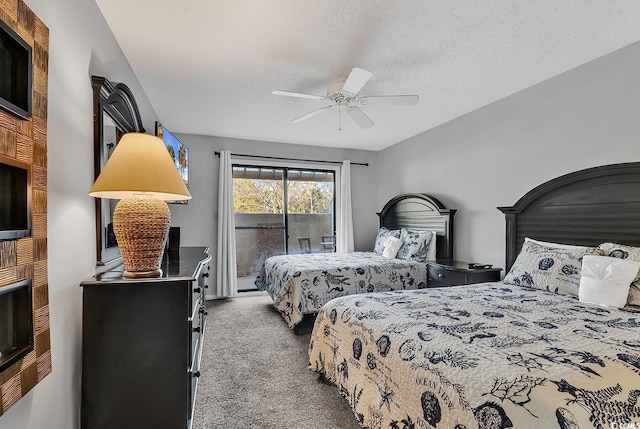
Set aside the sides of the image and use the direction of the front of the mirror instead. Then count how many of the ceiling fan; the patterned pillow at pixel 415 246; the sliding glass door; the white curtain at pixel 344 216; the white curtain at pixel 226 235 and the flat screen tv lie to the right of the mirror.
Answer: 0

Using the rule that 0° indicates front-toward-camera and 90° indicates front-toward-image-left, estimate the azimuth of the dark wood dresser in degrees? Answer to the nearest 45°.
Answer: approximately 270°

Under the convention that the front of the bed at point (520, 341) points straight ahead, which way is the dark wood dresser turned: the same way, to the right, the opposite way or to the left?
the opposite way

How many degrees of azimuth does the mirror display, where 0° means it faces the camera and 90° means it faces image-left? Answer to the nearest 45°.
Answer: approximately 315°

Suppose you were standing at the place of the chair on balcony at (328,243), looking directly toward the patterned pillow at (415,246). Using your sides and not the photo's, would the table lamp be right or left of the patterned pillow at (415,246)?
right

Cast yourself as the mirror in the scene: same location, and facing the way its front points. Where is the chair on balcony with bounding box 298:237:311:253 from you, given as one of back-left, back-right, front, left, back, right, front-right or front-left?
left

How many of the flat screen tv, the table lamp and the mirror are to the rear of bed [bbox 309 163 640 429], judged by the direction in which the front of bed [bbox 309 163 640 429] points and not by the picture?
0

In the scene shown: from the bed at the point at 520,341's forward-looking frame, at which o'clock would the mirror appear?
The mirror is roughly at 1 o'clock from the bed.

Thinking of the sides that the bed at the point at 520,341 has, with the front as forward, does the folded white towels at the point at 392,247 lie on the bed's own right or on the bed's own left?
on the bed's own right

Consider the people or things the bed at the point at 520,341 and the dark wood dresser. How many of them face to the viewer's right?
1

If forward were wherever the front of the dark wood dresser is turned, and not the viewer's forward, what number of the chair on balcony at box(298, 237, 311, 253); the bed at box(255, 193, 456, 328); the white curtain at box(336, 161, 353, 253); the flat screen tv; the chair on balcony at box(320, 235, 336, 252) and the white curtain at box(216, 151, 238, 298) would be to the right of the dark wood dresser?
0

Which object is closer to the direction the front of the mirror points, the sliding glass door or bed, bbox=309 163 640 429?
the bed

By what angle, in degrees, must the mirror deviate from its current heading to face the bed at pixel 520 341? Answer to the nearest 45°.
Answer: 0° — it already faces it

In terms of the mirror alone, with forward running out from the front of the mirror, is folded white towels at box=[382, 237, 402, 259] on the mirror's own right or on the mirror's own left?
on the mirror's own left

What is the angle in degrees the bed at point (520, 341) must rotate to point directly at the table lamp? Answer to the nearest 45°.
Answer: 0° — it already faces it

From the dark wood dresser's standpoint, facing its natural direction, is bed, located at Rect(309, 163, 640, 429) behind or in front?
in front
